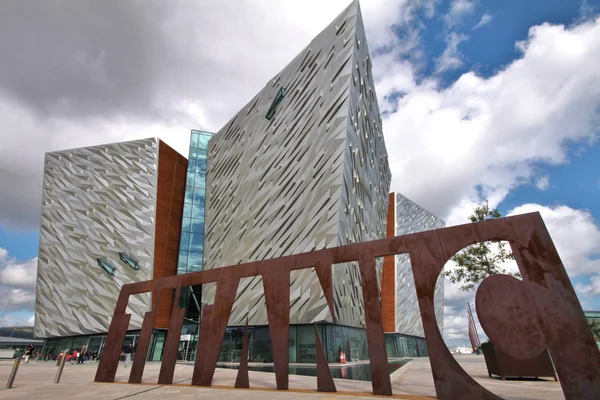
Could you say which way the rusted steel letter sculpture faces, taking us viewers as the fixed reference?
facing the viewer and to the left of the viewer
